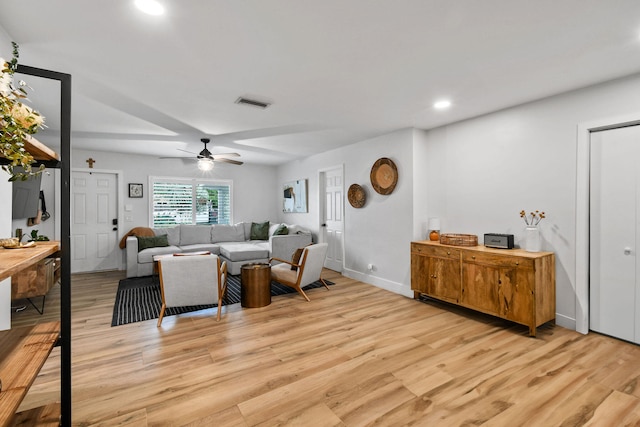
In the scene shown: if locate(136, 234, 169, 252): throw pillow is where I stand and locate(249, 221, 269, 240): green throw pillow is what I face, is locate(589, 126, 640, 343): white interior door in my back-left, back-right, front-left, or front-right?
front-right

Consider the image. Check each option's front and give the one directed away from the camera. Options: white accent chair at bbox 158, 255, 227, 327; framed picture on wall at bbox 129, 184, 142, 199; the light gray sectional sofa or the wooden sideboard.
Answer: the white accent chair

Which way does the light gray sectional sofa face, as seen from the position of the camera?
facing the viewer

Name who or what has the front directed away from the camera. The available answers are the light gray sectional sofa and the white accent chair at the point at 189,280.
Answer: the white accent chair

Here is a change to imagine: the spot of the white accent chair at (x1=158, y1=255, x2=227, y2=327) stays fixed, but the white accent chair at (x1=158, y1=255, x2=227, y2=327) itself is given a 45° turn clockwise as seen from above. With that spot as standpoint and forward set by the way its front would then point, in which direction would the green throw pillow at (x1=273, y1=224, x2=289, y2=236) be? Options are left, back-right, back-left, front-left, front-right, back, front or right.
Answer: front

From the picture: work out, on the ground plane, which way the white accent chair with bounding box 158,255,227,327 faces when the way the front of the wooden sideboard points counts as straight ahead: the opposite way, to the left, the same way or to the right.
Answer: to the right

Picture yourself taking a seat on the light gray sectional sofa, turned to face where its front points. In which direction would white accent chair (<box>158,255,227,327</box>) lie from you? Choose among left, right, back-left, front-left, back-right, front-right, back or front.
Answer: front

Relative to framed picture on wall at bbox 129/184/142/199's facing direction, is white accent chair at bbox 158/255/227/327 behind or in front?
in front

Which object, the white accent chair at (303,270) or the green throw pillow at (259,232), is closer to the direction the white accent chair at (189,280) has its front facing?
the green throw pillow

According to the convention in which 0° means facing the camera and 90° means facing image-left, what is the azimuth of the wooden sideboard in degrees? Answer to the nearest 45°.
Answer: approximately 45°

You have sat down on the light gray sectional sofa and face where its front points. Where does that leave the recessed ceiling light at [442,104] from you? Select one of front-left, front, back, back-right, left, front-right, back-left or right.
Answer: front-left

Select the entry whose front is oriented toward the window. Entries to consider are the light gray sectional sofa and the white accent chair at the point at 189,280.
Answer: the white accent chair

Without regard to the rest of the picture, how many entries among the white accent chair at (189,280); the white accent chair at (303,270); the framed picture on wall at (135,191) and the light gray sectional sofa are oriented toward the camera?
2

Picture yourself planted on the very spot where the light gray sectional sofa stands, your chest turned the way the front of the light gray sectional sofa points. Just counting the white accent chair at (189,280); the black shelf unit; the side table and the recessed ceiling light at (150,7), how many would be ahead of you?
4

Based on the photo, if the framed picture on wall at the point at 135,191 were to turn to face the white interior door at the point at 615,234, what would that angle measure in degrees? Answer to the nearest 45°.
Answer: approximately 45° to its left

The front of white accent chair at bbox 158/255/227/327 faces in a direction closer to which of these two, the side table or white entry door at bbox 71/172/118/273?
the white entry door

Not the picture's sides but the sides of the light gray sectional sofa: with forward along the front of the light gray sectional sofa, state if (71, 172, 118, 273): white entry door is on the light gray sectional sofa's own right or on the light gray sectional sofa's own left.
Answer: on the light gray sectional sofa's own right

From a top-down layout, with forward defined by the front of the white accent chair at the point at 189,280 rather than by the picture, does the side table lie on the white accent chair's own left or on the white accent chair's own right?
on the white accent chair's own right

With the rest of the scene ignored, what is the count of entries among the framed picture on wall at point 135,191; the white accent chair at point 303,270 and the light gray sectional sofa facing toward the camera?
2
